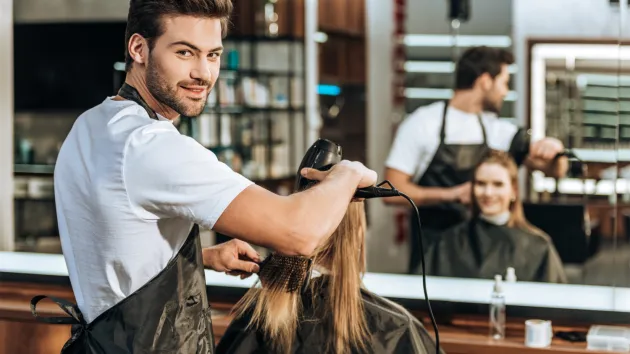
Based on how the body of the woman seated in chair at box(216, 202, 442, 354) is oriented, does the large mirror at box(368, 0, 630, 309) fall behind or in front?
in front

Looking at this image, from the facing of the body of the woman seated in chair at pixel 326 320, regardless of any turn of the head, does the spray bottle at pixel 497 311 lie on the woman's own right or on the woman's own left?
on the woman's own right

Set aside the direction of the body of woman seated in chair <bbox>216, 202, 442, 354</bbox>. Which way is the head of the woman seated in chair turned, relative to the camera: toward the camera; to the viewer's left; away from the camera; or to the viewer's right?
away from the camera

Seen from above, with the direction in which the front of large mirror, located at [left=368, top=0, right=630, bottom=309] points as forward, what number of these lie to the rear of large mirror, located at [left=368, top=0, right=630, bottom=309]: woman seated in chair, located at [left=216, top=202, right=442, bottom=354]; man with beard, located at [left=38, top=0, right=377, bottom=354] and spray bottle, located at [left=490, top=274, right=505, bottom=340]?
0

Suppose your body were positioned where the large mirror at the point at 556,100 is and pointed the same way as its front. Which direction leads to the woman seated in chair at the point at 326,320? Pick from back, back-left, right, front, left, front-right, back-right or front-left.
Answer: front

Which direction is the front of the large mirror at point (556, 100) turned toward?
toward the camera

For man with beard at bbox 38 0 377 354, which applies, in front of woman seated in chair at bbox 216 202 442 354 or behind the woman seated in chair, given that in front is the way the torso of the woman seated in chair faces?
behind

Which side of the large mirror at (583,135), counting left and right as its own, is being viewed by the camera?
front

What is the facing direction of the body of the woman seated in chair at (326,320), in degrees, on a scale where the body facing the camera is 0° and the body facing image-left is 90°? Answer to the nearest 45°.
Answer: approximately 180°

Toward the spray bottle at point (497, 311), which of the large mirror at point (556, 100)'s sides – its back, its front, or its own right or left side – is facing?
front

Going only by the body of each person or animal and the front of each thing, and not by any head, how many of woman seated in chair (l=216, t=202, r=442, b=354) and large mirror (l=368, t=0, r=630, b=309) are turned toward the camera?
1

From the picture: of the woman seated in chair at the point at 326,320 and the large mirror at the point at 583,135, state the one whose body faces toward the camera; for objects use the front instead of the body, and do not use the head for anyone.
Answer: the large mirror

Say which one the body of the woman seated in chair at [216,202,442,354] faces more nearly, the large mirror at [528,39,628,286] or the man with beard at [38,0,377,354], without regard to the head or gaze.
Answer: the large mirror

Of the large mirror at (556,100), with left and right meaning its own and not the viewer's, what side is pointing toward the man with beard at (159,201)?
front

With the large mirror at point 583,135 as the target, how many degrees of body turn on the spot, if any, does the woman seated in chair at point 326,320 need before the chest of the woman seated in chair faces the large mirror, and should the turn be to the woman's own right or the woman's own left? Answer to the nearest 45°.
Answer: approximately 45° to the woman's own right
